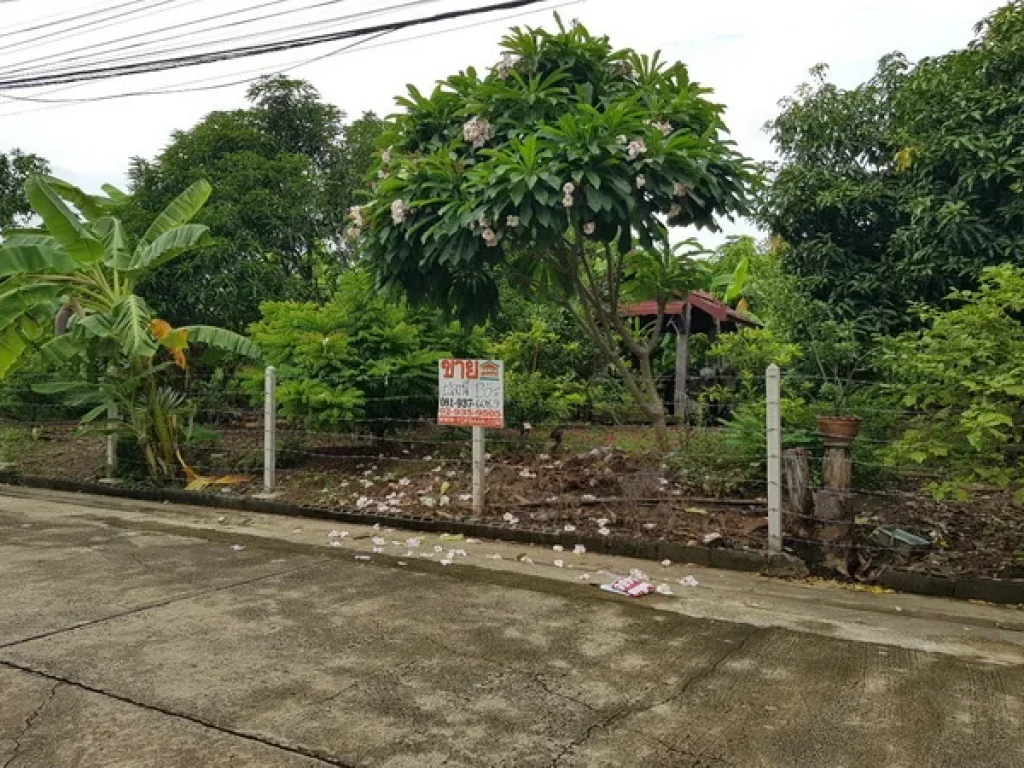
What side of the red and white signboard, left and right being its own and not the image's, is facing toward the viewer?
front

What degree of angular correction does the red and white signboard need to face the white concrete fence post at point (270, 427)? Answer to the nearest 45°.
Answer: approximately 135° to its right

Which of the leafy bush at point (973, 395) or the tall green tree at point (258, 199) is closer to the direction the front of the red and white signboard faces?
the leafy bush

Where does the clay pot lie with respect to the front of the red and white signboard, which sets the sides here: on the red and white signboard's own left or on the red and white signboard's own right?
on the red and white signboard's own left

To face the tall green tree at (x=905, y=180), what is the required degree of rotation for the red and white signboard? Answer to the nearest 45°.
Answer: approximately 90° to its left

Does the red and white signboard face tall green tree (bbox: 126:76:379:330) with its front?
no

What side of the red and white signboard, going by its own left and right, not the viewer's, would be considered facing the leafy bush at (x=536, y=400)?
back

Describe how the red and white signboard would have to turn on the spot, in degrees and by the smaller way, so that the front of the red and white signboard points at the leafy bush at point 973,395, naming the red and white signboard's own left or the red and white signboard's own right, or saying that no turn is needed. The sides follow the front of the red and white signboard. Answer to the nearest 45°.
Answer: approximately 45° to the red and white signboard's own left

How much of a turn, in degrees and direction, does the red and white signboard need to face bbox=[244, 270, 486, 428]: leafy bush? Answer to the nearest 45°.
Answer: approximately 135° to its right

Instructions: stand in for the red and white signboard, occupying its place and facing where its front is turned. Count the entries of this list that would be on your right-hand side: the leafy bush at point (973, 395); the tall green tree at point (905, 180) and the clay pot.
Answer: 0

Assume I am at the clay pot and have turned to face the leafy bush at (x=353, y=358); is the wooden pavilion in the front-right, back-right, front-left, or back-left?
front-right

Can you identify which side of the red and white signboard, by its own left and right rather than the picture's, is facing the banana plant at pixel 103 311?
right

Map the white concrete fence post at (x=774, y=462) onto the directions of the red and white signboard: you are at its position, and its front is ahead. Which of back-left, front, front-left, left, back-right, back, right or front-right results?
front-left

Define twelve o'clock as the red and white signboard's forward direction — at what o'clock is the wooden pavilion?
The wooden pavilion is roughly at 7 o'clock from the red and white signboard.

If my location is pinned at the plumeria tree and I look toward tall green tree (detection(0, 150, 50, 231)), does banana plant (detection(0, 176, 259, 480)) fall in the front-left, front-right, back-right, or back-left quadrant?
front-left

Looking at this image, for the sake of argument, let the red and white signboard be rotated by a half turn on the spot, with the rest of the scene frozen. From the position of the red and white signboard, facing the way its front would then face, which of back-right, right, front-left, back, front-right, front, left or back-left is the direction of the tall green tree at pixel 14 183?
front-left

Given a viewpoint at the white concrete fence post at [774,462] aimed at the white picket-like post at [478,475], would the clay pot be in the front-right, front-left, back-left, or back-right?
back-right
